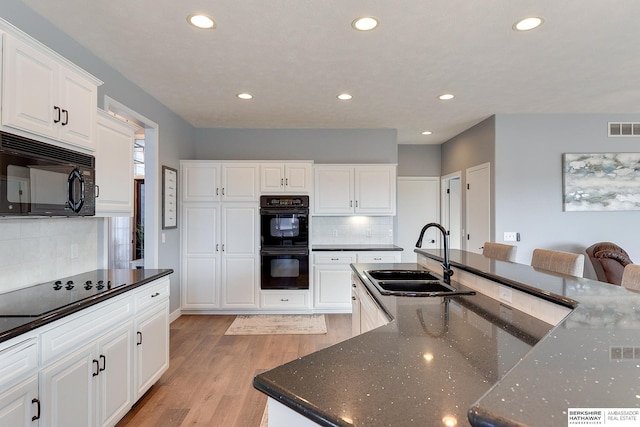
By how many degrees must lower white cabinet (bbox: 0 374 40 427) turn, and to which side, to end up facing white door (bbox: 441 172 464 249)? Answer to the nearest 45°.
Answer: approximately 45° to its left

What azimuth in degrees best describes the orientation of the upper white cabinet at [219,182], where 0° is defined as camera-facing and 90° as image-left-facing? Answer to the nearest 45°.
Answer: approximately 0°

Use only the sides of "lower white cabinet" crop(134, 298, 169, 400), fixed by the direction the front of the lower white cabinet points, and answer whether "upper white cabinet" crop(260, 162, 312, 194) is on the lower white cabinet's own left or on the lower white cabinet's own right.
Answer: on the lower white cabinet's own left

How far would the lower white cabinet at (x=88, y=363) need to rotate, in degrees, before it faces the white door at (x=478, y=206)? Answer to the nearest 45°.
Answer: approximately 45° to its left

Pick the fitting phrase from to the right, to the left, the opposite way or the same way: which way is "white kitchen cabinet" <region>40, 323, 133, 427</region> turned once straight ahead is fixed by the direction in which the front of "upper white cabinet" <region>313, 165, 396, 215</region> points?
to the left

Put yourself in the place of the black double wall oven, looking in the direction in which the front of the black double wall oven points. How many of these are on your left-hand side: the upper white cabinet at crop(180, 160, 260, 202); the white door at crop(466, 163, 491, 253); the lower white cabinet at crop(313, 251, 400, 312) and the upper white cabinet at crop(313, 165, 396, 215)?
3

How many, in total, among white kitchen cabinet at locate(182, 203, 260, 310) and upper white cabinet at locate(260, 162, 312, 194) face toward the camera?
2

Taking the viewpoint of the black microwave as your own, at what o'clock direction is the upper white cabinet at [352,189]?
The upper white cabinet is roughly at 10 o'clock from the black microwave.

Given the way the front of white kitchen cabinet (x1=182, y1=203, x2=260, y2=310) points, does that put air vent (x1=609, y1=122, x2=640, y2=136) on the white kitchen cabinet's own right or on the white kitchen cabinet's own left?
on the white kitchen cabinet's own left
